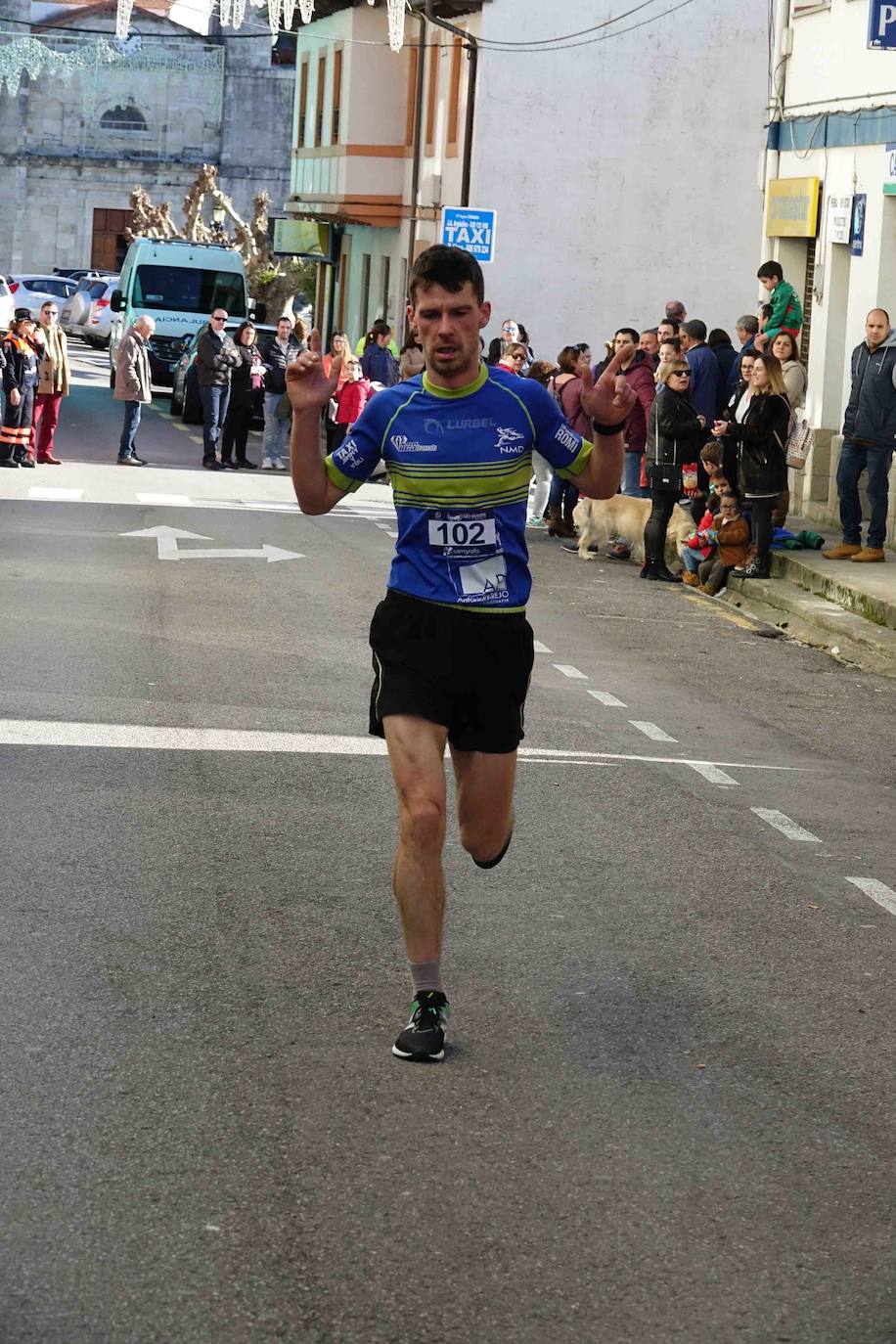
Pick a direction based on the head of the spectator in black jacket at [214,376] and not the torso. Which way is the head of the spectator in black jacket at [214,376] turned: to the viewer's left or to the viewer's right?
to the viewer's right

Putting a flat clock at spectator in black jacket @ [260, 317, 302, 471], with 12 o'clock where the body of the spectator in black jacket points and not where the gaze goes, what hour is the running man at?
The running man is roughly at 12 o'clock from the spectator in black jacket.

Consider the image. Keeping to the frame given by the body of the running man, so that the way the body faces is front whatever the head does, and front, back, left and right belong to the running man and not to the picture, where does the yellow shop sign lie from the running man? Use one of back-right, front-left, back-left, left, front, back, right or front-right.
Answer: back
